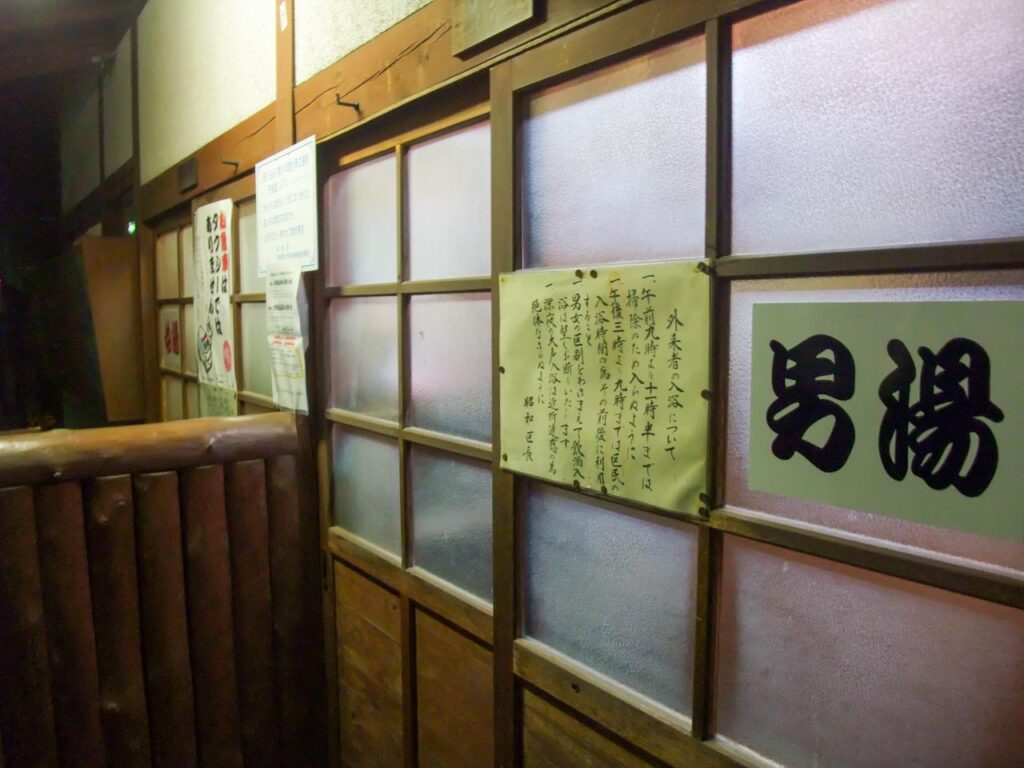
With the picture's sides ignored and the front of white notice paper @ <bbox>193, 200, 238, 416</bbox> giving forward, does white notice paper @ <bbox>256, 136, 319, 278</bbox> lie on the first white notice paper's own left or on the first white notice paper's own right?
on the first white notice paper's own left

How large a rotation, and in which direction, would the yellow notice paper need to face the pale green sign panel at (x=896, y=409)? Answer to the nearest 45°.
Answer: approximately 90° to its left

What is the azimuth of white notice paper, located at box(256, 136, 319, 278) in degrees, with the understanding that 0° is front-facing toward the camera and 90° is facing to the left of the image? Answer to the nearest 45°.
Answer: approximately 45°

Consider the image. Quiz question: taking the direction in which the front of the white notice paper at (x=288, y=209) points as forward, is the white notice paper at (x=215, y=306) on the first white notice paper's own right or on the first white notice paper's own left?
on the first white notice paper's own right

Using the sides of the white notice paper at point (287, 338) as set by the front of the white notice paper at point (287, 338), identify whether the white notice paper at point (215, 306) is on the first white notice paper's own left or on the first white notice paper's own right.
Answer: on the first white notice paper's own right

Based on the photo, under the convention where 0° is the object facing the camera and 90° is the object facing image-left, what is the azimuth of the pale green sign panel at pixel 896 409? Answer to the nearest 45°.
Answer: approximately 45°

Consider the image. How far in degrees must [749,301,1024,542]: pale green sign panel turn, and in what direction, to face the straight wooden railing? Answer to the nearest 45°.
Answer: approximately 45° to its right
